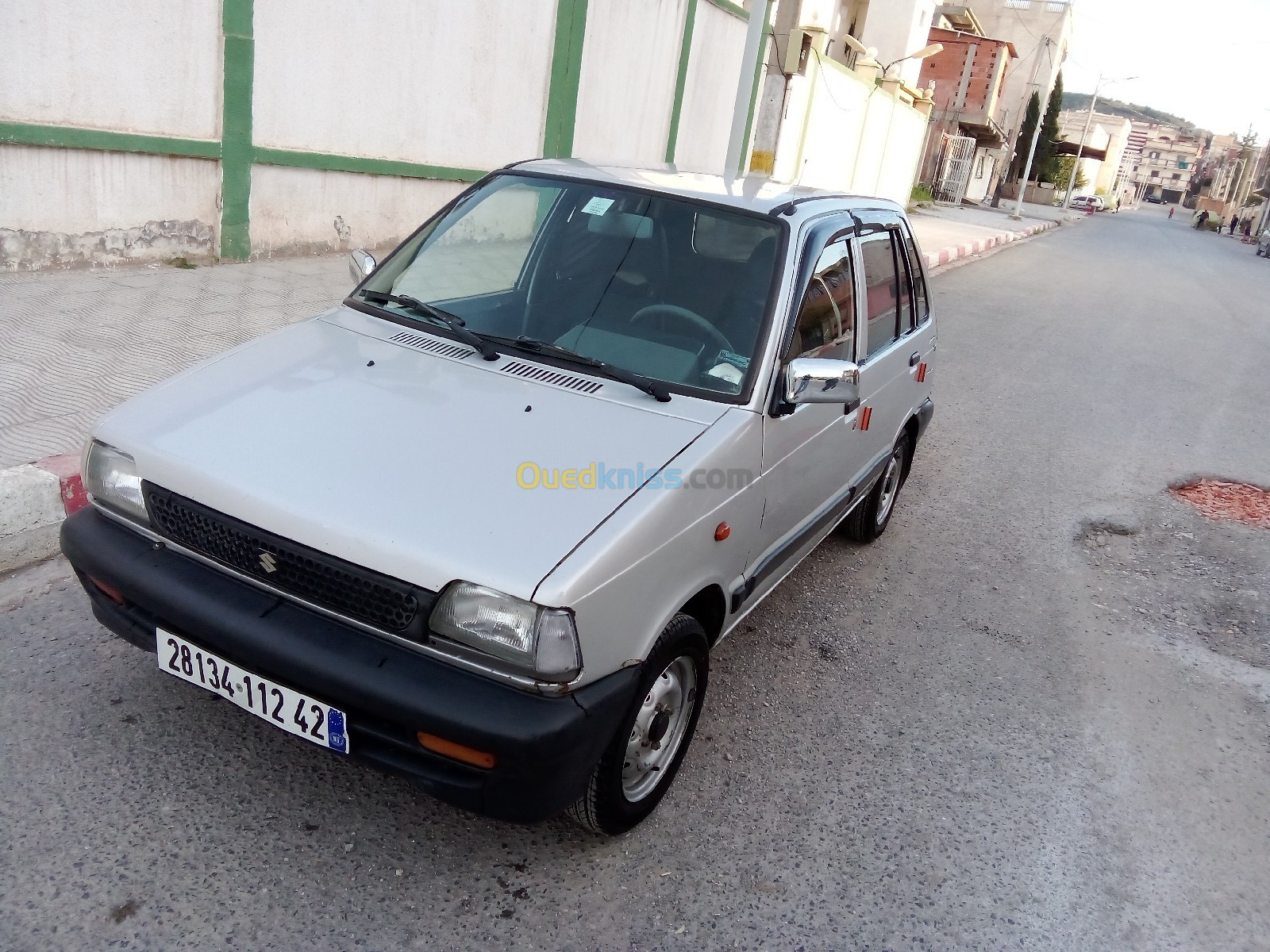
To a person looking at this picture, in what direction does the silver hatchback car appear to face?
facing the viewer and to the left of the viewer

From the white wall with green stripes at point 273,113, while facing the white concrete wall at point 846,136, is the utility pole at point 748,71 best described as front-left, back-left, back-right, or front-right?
front-right

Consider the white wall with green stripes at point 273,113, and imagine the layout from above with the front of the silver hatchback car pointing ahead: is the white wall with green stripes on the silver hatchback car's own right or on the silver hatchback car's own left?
on the silver hatchback car's own right

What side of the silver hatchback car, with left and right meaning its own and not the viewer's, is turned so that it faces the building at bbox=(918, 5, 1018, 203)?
back

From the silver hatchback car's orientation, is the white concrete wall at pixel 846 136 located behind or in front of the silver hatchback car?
behind

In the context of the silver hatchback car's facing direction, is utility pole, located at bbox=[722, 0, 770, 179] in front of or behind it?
behind

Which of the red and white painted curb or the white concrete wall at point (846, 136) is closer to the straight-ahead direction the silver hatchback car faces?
the red and white painted curb

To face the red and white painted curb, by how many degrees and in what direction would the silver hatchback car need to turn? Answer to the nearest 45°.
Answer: approximately 90° to its right
